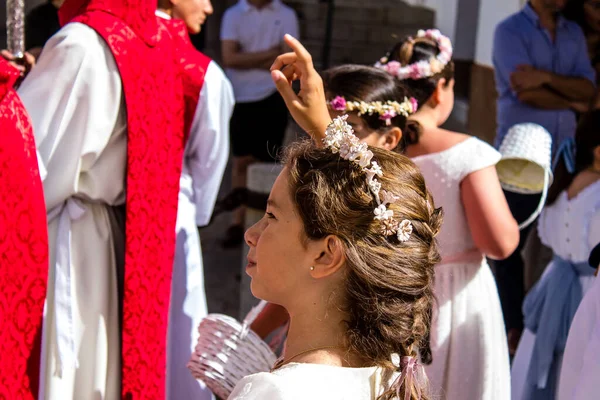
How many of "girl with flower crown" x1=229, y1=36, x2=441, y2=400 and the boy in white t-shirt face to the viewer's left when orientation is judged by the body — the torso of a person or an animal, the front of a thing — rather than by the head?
1

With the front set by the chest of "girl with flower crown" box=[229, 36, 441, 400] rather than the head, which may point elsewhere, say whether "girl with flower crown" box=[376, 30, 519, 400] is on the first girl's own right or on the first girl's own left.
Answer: on the first girl's own right

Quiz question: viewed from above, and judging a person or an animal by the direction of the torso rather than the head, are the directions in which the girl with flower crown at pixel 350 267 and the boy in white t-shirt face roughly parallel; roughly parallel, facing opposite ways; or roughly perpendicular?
roughly perpendicular

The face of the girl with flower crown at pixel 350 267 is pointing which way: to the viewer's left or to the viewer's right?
to the viewer's left

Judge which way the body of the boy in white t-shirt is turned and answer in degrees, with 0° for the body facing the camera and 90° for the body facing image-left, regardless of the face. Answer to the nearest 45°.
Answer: approximately 0°

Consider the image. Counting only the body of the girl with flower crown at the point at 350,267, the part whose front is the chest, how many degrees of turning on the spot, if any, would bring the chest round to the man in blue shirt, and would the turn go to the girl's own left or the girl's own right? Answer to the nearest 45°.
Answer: approximately 90° to the girl's own right

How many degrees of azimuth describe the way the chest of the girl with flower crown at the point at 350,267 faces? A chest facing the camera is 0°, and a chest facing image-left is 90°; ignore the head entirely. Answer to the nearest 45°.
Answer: approximately 90°

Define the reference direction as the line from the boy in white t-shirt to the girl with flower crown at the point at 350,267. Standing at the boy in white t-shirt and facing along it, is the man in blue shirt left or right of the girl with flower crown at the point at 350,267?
left

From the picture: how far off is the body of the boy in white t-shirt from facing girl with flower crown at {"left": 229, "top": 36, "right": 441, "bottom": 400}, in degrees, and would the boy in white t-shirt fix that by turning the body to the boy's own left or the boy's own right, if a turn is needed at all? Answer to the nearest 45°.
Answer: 0° — they already face them
